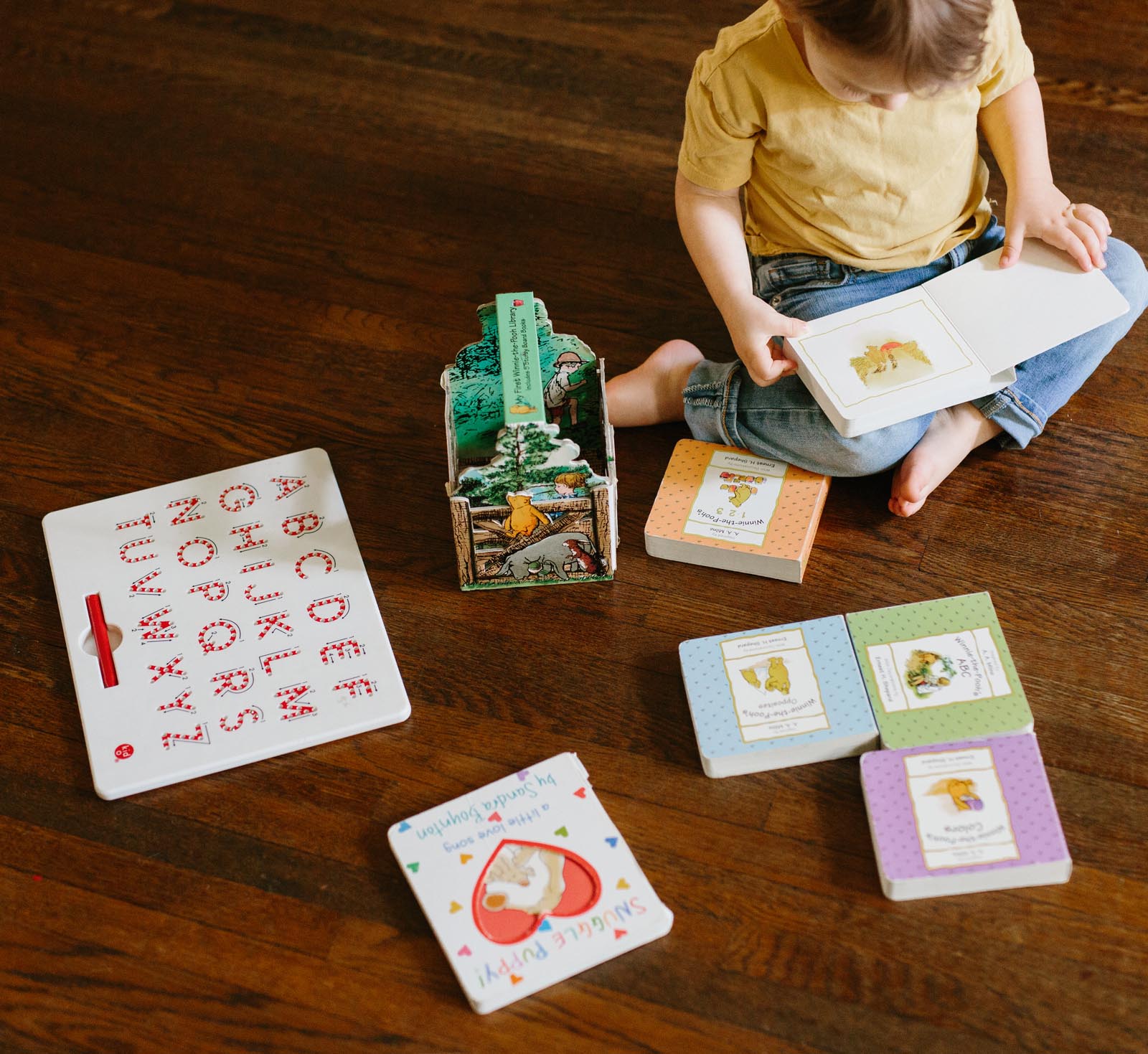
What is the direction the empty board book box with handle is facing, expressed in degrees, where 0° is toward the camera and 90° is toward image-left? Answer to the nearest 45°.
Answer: approximately 0°
